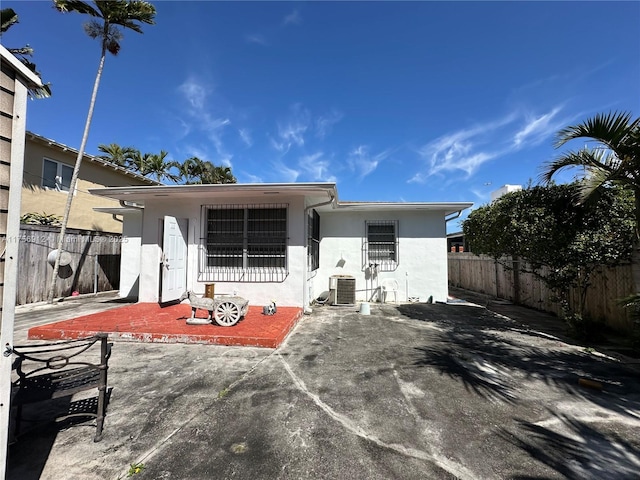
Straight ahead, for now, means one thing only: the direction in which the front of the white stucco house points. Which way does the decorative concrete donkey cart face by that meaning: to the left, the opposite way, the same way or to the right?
to the right

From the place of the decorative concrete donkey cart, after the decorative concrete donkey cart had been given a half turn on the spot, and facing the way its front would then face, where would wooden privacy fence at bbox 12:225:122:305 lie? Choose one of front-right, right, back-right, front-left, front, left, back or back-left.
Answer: back-left

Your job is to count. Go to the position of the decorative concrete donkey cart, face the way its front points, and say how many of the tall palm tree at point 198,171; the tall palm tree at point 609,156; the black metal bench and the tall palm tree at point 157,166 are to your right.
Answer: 2

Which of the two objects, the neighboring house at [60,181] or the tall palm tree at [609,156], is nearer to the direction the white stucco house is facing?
the tall palm tree

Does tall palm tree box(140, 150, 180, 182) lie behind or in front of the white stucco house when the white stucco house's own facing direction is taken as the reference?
behind

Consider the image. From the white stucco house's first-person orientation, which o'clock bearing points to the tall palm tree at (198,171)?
The tall palm tree is roughly at 5 o'clock from the white stucco house.

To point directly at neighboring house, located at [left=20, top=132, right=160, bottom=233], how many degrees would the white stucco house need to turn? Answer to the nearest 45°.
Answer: approximately 135° to its right

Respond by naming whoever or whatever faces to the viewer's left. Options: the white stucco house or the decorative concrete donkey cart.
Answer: the decorative concrete donkey cart

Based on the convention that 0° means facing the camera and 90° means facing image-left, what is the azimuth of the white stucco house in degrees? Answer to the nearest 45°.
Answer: approximately 0°

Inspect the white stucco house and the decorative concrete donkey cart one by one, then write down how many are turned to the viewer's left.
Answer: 1

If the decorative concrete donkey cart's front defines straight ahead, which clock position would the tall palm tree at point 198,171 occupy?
The tall palm tree is roughly at 3 o'clock from the decorative concrete donkey cart.

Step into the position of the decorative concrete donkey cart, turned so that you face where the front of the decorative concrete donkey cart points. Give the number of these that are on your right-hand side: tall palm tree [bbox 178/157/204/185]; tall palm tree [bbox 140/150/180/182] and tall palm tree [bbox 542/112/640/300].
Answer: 2

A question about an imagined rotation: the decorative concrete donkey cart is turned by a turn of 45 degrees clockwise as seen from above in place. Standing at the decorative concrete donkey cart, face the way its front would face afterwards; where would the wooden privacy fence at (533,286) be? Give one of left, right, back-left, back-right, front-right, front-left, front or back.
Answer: back-right

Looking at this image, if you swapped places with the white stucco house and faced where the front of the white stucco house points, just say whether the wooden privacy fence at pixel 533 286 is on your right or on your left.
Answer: on your left

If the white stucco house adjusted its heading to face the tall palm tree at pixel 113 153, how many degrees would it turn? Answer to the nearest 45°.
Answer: approximately 135° to its right

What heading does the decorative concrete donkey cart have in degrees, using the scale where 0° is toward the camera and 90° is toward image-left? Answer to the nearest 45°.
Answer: approximately 90°

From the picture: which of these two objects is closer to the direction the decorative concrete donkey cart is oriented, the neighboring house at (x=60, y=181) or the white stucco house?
the neighboring house
